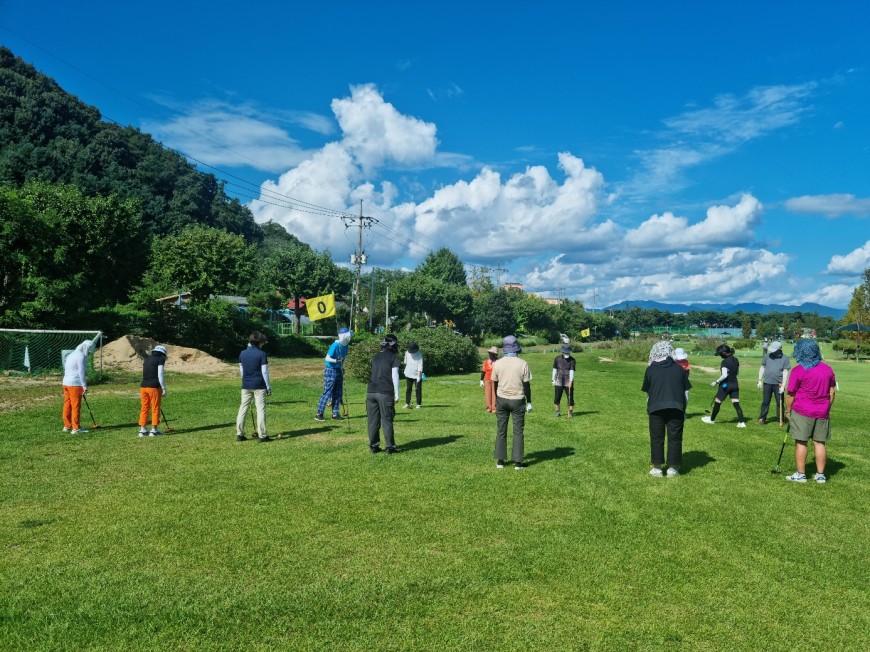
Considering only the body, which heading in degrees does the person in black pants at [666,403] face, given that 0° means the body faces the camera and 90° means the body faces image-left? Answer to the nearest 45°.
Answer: approximately 180°

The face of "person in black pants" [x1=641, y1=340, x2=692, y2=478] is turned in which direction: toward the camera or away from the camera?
away from the camera

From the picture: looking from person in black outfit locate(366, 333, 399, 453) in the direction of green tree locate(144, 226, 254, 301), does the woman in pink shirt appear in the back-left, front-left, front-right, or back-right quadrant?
back-right

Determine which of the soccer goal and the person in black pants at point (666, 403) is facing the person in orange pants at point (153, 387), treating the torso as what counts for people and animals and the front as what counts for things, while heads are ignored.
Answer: the soccer goal

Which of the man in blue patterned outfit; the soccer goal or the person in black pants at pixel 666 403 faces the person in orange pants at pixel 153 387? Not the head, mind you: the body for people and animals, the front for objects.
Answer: the soccer goal

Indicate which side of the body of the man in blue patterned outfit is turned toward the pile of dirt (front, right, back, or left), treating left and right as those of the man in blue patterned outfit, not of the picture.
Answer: back

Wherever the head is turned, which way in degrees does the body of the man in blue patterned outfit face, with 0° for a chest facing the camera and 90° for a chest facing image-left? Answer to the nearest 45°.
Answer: approximately 315°

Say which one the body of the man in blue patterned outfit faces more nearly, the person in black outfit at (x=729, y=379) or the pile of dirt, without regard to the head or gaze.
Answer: the person in black outfit
